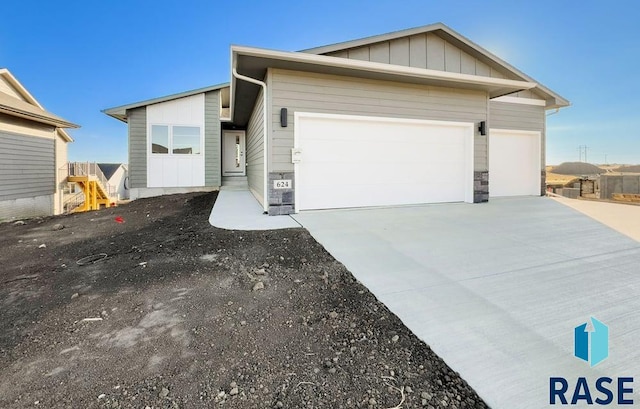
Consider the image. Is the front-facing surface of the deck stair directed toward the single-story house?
no

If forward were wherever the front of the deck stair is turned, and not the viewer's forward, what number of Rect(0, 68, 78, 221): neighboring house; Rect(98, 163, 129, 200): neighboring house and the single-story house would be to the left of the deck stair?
1

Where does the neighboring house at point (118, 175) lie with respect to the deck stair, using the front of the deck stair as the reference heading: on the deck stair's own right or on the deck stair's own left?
on the deck stair's own left

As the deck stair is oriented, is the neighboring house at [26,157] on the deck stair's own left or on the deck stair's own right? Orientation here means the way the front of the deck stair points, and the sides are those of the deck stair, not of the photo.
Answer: on the deck stair's own right

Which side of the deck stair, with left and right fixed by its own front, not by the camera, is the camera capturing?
right
